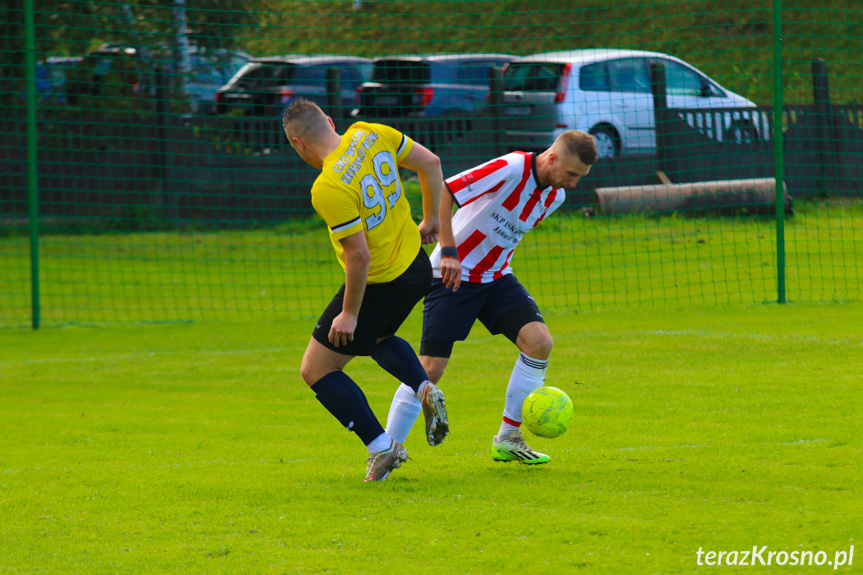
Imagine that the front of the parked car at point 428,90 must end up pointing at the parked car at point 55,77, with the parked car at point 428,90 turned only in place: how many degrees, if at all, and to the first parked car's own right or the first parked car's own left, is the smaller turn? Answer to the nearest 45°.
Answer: approximately 135° to the first parked car's own left

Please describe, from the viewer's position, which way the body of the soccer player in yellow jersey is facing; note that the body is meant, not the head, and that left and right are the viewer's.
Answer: facing away from the viewer and to the left of the viewer

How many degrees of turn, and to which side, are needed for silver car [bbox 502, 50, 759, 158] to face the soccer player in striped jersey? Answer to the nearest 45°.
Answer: approximately 135° to its right

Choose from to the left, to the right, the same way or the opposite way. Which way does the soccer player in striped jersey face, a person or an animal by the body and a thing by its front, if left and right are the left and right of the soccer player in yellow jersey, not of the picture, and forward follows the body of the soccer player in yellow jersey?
the opposite way

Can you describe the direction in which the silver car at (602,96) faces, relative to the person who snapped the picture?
facing away from the viewer and to the right of the viewer

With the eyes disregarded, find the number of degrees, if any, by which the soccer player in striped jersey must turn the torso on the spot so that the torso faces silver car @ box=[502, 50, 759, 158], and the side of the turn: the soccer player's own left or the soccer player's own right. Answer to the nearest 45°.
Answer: approximately 135° to the soccer player's own left

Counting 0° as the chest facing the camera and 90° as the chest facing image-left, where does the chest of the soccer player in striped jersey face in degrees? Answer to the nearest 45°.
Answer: approximately 315°

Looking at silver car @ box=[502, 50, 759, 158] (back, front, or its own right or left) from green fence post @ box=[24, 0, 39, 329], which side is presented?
back

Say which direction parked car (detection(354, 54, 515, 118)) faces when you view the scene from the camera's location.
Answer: facing away from the viewer and to the right of the viewer
